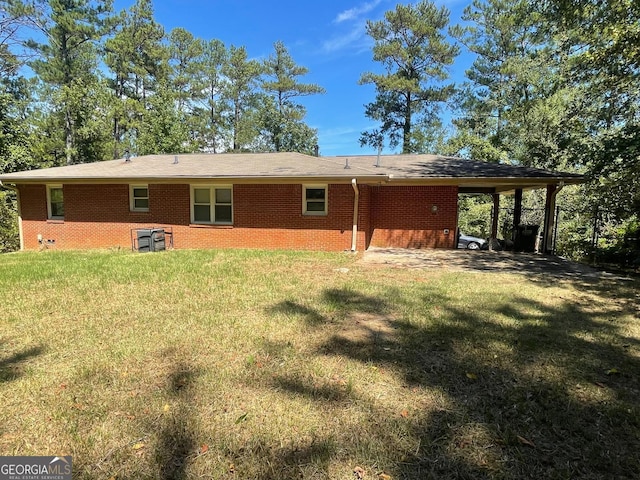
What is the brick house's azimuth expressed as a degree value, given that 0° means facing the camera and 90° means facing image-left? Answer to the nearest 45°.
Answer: approximately 180°

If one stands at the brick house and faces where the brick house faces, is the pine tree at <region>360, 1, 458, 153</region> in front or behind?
in front
